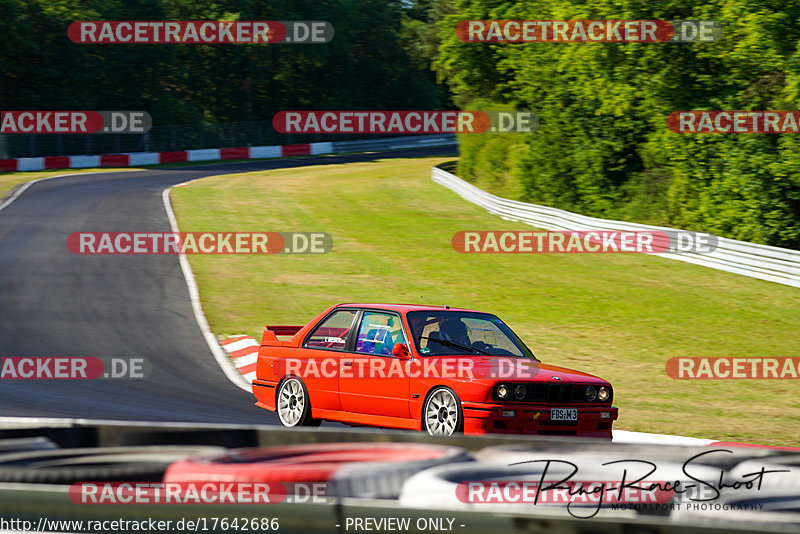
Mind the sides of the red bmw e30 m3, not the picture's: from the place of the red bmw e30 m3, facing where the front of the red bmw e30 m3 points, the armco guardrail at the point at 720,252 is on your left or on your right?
on your left

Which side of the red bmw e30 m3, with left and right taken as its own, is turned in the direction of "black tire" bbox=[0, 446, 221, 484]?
right

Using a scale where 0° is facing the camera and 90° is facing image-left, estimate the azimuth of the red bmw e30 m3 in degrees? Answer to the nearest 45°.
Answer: approximately 315°

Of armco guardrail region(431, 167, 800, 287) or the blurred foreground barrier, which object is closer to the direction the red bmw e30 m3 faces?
the blurred foreground barrier
